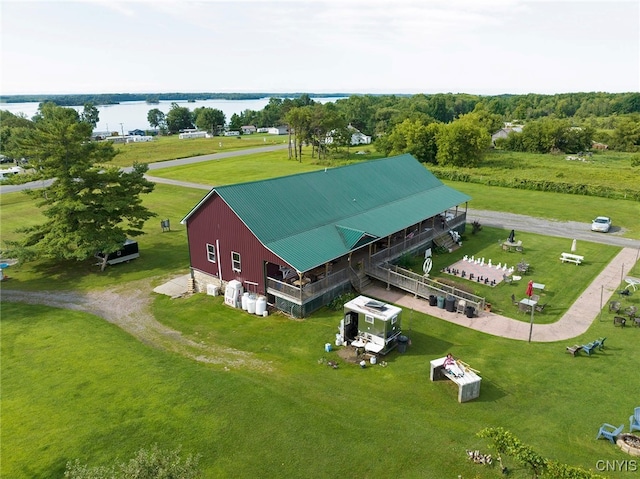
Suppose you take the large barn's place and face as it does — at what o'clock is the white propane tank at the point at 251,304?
The white propane tank is roughly at 3 o'clock from the large barn.

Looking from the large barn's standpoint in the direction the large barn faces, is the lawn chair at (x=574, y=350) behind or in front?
in front

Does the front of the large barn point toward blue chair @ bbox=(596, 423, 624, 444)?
yes

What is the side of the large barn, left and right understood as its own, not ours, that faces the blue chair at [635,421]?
front

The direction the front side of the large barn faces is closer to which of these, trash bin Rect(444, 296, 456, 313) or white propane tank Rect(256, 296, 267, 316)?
the trash bin

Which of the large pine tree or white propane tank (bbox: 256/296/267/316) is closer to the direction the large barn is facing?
the white propane tank

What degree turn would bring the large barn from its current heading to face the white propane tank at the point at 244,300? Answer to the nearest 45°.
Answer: approximately 90° to its right

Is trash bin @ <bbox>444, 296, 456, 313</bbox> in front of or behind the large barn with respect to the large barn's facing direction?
in front

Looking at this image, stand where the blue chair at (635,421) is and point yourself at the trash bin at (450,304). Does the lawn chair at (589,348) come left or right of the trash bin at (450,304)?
right

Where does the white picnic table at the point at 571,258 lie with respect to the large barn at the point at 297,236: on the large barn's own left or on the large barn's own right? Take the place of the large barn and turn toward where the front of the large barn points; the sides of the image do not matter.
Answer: on the large barn's own left

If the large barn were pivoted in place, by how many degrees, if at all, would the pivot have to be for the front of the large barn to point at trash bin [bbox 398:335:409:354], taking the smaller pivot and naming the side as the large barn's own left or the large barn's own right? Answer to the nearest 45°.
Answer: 0° — it already faces it

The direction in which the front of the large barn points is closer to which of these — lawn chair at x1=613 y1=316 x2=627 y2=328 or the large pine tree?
the lawn chair

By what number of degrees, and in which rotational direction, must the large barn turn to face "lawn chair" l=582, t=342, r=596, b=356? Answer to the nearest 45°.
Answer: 0° — it already faces it

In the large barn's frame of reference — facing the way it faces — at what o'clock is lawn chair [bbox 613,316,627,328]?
The lawn chair is roughly at 11 o'clock from the large barn.

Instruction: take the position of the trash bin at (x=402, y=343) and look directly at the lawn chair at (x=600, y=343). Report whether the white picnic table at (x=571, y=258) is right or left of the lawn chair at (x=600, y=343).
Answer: left
